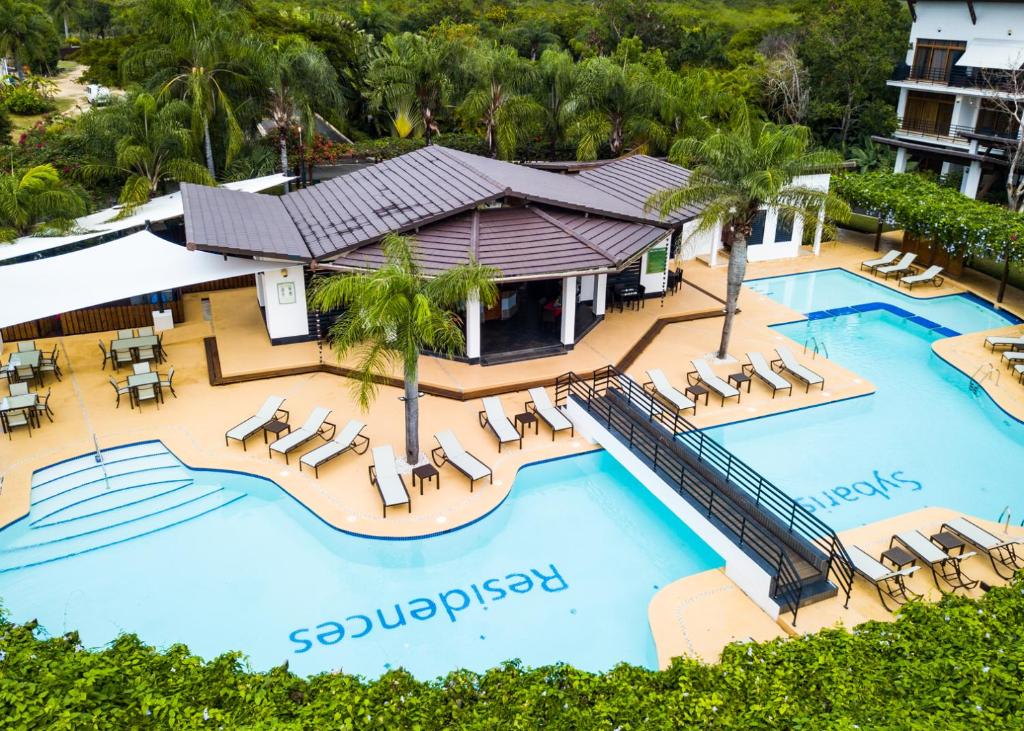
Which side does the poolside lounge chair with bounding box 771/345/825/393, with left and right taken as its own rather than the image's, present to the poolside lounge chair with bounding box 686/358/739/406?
right

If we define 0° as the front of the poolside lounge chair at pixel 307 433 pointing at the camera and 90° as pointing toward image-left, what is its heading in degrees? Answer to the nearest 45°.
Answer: approximately 45°

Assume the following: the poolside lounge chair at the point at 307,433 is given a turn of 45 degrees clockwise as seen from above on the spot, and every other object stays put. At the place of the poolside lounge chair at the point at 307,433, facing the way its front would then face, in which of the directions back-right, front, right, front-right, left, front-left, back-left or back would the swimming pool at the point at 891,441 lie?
back

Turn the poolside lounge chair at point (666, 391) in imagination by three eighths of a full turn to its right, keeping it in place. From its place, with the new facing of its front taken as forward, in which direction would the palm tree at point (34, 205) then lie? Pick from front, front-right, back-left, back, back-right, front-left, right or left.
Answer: front

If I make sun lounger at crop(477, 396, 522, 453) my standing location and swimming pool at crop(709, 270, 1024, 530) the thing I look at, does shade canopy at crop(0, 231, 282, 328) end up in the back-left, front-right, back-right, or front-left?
back-left

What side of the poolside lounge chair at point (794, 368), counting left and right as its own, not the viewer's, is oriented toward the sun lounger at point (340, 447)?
right

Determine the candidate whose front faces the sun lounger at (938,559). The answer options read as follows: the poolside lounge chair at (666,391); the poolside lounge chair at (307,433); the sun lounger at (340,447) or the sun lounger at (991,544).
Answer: the poolside lounge chair at (666,391)

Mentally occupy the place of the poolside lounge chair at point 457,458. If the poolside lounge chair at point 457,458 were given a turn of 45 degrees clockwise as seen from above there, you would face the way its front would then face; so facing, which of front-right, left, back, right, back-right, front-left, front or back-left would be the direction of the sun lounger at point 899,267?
back-left
